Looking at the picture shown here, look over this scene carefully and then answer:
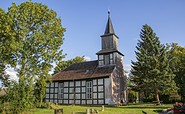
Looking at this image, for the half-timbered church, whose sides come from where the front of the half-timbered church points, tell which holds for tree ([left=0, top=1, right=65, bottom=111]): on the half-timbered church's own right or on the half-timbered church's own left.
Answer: on the half-timbered church's own right

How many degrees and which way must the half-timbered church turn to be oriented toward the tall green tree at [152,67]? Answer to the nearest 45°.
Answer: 0° — it already faces it

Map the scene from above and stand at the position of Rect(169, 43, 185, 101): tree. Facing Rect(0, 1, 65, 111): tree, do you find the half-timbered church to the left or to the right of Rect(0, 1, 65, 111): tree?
right

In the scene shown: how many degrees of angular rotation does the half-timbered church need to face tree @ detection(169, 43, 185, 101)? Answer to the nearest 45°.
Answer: approximately 45° to its left

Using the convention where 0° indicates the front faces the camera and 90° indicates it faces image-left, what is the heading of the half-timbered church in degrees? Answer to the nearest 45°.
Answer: approximately 315°
